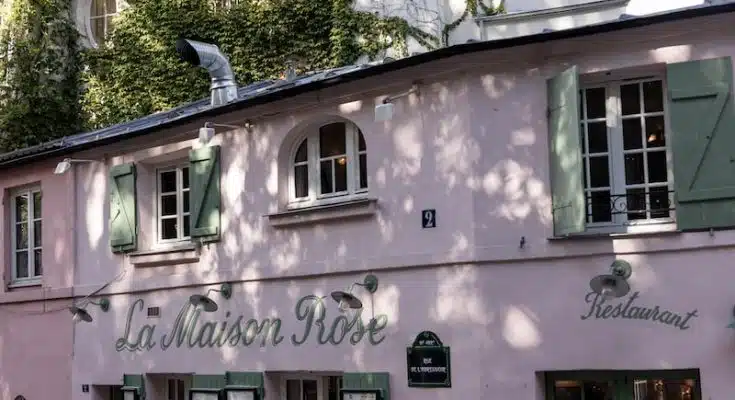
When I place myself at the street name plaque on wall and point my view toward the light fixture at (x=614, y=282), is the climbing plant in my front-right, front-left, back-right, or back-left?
back-left

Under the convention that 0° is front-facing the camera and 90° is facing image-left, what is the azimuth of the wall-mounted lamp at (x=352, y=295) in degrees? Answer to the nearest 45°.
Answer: approximately 45°

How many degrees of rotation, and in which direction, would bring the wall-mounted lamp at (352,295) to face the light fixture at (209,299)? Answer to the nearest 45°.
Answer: approximately 90° to its right

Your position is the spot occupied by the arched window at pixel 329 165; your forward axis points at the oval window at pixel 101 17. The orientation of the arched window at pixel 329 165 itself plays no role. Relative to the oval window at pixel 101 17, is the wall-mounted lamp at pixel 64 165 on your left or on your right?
left

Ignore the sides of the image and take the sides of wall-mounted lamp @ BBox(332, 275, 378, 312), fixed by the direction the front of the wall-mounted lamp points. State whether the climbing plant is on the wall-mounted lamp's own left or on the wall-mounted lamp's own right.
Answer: on the wall-mounted lamp's own right

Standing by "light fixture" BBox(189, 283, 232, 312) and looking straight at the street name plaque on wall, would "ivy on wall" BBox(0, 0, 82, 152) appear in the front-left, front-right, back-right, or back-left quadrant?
back-left

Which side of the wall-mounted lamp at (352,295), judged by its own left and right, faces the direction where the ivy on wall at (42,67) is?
right

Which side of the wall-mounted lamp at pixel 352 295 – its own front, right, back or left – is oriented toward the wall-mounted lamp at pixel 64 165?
right

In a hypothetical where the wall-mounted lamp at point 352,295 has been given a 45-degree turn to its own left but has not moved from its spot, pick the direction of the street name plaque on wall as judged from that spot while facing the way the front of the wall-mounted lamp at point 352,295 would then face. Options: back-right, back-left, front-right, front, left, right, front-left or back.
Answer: front-left
